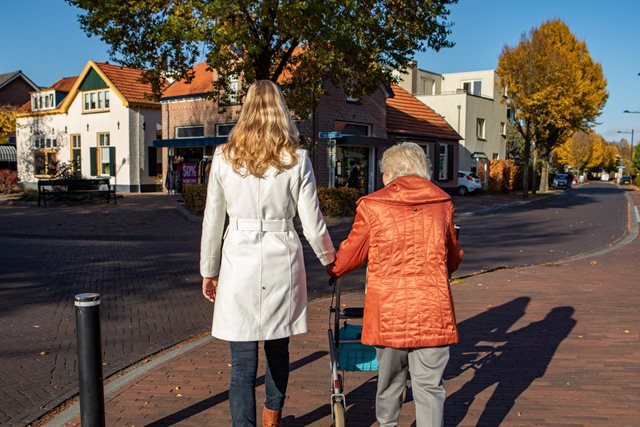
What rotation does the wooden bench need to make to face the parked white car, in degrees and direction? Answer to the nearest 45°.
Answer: approximately 90° to its left

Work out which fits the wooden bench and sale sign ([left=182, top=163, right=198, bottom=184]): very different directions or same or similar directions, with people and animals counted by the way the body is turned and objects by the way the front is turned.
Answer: same or similar directions

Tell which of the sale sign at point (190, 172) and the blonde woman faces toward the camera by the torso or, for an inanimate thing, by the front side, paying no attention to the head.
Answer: the sale sign

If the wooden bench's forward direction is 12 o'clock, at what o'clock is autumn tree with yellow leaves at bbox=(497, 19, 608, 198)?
The autumn tree with yellow leaves is roughly at 9 o'clock from the wooden bench.

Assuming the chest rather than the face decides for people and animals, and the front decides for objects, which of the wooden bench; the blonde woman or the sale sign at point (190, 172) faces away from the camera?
the blonde woman

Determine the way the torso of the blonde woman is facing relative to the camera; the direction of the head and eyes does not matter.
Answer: away from the camera

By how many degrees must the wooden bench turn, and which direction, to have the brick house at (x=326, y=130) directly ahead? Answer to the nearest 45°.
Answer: approximately 90° to its left

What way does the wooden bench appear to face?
toward the camera

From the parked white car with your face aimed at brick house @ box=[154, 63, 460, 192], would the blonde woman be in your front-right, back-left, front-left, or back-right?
front-left

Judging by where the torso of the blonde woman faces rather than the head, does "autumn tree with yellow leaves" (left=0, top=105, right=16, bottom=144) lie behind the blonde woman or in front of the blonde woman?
in front

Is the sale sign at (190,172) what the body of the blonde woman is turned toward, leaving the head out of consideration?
yes

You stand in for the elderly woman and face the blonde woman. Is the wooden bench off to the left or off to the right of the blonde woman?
right

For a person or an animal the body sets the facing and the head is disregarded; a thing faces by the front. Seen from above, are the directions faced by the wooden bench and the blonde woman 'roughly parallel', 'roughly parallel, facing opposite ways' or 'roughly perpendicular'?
roughly parallel, facing opposite ways

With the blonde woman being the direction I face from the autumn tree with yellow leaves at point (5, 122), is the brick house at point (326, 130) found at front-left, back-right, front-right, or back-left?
front-left

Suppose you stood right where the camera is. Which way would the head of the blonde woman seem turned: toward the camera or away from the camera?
away from the camera

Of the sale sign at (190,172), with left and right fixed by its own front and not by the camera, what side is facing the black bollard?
front

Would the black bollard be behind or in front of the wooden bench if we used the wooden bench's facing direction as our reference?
in front
